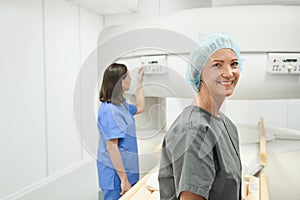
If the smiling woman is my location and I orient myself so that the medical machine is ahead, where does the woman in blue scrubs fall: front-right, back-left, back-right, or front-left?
front-left

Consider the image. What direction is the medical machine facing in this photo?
toward the camera
